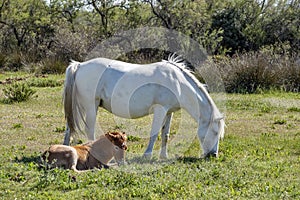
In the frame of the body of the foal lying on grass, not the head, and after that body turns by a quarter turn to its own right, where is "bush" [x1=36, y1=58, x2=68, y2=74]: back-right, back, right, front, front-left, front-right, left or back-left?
back

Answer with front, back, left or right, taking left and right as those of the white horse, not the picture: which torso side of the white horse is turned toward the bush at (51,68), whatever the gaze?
left

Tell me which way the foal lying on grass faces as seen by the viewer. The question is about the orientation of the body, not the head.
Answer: to the viewer's right

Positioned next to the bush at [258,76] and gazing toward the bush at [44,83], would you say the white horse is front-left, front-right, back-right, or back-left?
front-left

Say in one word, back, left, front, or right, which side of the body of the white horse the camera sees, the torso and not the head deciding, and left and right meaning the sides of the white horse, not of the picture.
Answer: right

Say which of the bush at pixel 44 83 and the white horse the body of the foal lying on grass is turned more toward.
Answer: the white horse

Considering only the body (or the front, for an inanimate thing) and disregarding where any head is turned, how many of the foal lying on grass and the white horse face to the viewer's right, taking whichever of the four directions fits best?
2

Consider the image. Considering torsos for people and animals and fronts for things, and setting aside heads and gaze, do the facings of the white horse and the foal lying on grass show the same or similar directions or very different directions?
same or similar directions

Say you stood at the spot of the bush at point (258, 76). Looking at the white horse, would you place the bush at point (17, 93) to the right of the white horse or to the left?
right

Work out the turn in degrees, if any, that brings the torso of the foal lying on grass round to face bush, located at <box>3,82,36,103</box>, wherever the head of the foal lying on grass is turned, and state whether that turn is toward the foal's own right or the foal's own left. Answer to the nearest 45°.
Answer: approximately 90° to the foal's own left
